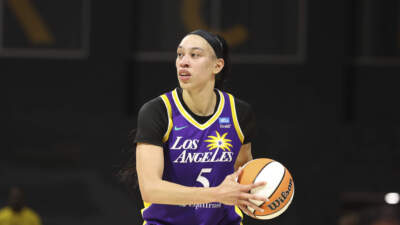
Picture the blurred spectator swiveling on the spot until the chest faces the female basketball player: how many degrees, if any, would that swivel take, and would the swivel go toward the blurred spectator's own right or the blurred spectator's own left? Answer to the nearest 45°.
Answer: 0° — they already face them

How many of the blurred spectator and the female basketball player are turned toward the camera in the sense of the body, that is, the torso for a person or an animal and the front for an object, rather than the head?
2

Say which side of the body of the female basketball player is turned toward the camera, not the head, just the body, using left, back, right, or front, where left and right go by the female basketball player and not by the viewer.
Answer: front

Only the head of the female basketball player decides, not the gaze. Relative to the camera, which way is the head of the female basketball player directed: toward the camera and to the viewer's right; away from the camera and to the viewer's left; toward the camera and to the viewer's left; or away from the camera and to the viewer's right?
toward the camera and to the viewer's left

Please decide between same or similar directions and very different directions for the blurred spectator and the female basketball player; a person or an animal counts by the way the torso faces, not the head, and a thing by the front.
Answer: same or similar directions

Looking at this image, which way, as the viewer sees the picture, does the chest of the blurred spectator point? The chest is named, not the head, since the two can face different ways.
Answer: toward the camera

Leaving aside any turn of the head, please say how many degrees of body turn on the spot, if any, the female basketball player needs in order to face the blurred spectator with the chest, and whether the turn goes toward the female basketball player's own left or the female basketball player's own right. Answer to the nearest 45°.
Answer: approximately 135° to the female basketball player's own right
